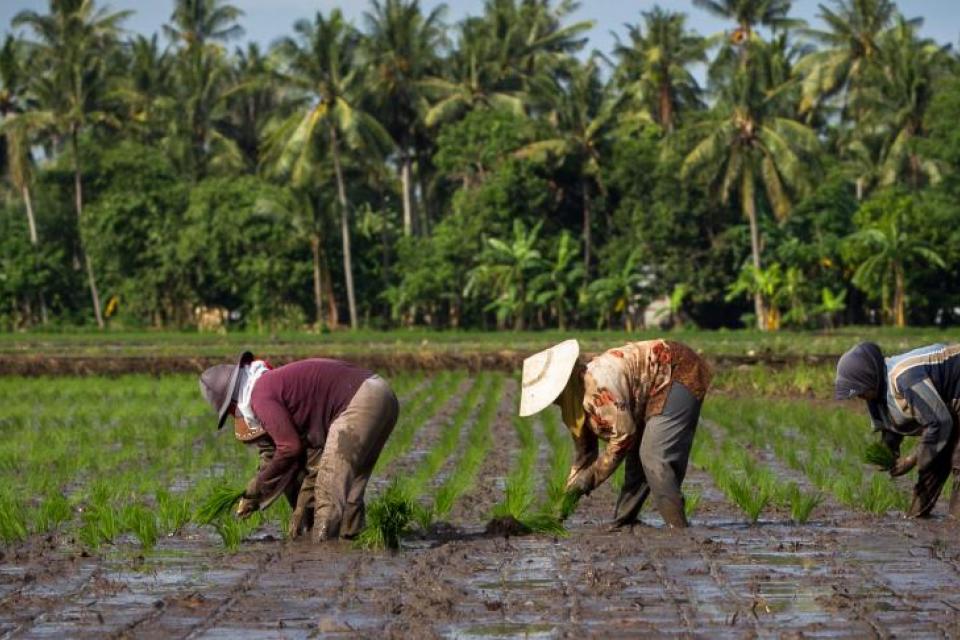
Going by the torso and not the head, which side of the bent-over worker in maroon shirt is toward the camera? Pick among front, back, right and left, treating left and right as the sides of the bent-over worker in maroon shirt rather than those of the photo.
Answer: left

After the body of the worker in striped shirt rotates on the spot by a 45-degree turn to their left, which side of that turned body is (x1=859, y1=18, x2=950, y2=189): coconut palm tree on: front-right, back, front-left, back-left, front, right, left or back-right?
back-right

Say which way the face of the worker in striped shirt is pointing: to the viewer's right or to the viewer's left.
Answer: to the viewer's left

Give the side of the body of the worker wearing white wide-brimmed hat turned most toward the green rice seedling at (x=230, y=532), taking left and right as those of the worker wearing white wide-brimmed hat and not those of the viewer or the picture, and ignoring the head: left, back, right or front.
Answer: front

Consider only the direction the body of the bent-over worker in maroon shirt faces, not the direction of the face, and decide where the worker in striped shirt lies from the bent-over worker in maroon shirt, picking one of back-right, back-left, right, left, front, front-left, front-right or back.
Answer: back

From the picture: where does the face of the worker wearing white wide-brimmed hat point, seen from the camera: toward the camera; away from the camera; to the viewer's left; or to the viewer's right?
to the viewer's left

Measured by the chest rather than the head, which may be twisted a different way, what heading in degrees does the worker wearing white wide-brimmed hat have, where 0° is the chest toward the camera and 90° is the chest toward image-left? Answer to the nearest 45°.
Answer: approximately 90°

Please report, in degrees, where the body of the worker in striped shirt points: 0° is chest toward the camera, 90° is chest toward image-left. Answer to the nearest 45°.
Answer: approximately 90°

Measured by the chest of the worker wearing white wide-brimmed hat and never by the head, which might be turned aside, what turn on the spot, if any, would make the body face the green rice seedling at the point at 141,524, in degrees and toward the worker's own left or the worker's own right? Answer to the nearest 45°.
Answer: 0° — they already face it

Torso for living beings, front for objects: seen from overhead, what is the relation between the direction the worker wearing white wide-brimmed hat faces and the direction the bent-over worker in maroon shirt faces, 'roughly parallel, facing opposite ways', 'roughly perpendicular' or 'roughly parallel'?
roughly parallel

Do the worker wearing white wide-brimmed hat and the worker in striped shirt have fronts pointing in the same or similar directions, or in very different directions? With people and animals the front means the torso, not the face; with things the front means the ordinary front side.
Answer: same or similar directions

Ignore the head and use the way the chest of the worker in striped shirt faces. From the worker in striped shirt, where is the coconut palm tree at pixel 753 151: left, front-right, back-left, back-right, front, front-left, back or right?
right

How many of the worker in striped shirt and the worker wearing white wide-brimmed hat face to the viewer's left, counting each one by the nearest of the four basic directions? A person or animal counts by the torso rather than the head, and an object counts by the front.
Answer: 2

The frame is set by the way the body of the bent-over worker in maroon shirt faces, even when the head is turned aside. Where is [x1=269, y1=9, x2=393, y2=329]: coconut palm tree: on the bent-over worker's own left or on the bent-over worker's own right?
on the bent-over worker's own right
